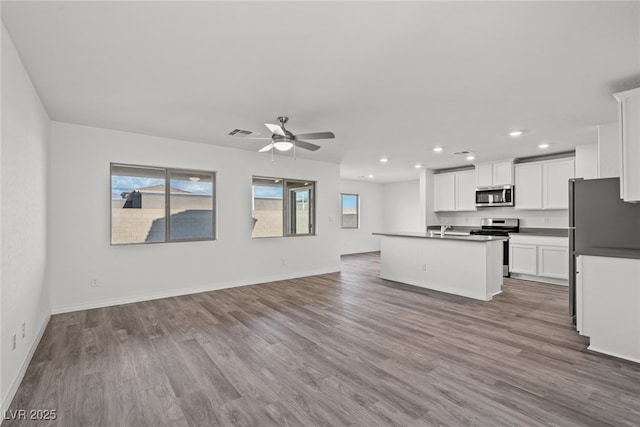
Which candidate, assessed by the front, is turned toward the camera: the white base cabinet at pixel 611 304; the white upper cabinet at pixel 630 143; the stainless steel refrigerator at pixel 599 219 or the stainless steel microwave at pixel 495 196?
the stainless steel microwave

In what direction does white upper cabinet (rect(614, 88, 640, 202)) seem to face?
to the viewer's left

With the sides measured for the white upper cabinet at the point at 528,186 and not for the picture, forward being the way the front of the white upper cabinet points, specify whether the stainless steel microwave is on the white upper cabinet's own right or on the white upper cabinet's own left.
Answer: on the white upper cabinet's own right

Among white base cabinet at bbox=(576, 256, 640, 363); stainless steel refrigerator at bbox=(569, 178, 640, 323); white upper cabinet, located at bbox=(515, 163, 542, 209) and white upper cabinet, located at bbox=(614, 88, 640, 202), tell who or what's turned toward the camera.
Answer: white upper cabinet, located at bbox=(515, 163, 542, 209)

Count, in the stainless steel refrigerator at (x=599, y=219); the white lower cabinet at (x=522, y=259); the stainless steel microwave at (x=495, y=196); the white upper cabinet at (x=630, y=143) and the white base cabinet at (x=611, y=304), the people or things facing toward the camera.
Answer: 2

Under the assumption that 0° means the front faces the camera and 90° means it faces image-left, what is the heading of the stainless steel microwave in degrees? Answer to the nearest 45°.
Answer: approximately 0°

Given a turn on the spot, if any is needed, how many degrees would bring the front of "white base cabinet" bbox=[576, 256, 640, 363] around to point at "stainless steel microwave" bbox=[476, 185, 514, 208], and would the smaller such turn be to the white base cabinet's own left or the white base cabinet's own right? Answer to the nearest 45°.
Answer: approximately 45° to the white base cabinet's own right

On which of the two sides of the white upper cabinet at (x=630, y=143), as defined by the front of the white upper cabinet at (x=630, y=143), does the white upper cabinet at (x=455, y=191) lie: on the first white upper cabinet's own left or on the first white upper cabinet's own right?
on the first white upper cabinet's own right

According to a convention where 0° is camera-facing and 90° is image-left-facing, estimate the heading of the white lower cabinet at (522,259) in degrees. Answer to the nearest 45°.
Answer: approximately 0°
